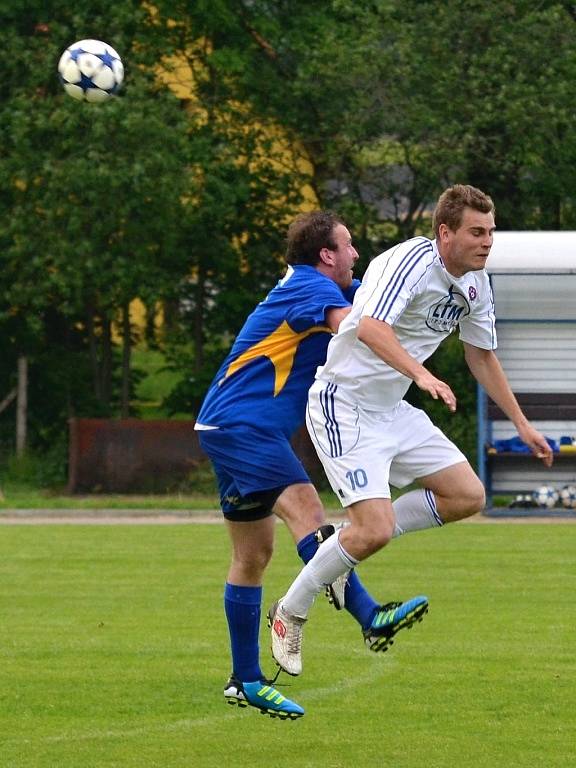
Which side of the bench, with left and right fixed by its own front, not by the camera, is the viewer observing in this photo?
front

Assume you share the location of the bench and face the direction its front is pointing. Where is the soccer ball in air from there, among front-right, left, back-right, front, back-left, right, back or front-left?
front-right
